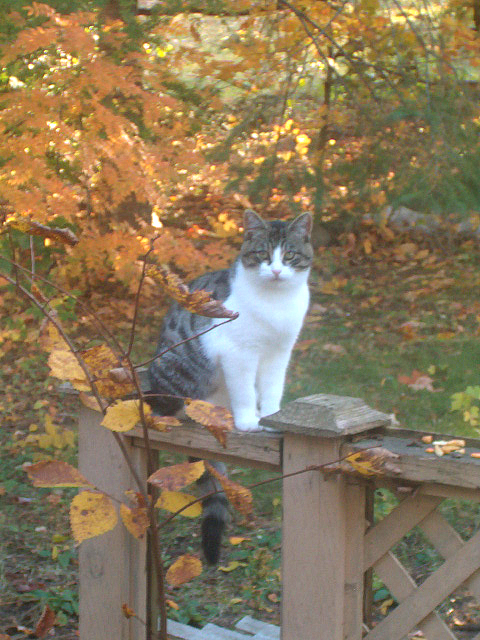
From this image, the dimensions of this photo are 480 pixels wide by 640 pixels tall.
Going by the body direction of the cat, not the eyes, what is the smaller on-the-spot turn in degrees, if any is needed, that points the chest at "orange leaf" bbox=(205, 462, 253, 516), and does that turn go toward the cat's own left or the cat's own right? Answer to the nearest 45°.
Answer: approximately 45° to the cat's own right

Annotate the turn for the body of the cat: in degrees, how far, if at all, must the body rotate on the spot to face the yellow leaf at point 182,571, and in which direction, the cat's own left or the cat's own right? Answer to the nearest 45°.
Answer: approximately 45° to the cat's own right

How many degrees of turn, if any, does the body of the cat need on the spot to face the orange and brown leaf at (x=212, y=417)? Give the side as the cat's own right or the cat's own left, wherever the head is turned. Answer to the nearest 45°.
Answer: approximately 45° to the cat's own right

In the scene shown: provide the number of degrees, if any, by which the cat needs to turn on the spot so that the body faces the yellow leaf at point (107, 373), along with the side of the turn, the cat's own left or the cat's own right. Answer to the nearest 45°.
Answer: approximately 45° to the cat's own right

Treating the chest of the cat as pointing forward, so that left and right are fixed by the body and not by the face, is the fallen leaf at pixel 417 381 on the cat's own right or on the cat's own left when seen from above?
on the cat's own left

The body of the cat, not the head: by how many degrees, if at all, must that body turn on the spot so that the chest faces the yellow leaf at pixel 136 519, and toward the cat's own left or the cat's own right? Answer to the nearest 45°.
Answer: approximately 45° to the cat's own right

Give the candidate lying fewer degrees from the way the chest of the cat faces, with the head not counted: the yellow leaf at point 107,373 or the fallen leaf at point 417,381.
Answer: the yellow leaf

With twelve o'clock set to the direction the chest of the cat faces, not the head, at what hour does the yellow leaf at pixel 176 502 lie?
The yellow leaf is roughly at 2 o'clock from the cat.
